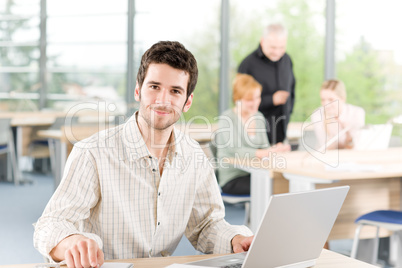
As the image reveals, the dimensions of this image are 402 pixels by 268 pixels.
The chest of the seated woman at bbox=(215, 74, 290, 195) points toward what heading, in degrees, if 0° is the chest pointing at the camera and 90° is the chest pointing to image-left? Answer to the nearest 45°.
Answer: approximately 315°

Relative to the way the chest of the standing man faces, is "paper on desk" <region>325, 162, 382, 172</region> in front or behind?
in front

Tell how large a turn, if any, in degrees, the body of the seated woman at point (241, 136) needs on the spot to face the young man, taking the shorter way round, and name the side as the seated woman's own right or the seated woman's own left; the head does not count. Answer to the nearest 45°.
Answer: approximately 45° to the seated woman's own right

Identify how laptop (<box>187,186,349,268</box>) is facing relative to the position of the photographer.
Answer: facing away from the viewer and to the left of the viewer

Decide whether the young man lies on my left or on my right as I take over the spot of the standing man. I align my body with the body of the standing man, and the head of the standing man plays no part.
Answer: on my right

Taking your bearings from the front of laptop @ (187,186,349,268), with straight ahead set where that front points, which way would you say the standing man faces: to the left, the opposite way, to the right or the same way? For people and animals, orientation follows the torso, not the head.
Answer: the opposite way

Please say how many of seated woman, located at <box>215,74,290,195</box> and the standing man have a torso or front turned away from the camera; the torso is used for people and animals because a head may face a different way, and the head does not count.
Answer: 0

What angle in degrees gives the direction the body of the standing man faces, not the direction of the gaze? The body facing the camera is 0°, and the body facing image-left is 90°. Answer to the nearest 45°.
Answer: approximately 315°

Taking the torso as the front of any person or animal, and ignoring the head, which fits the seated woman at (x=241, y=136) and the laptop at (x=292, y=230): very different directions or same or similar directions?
very different directions

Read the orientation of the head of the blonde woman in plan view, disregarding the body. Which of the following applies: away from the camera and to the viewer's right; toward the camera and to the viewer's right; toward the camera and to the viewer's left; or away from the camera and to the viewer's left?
toward the camera and to the viewer's left

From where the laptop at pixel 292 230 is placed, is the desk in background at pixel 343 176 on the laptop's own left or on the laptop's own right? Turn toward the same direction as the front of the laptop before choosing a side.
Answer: on the laptop's own right

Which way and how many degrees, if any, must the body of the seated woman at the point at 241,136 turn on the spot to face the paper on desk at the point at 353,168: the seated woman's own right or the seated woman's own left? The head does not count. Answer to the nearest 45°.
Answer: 0° — they already face it

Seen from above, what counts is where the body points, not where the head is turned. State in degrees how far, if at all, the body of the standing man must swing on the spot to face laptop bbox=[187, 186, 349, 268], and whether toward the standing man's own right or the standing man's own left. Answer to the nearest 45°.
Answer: approximately 45° to the standing man's own right
